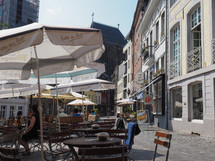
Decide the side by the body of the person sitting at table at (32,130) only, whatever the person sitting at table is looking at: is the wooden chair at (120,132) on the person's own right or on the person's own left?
on the person's own left

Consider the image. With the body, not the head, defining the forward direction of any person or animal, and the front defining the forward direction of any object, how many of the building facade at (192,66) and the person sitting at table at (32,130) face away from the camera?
0

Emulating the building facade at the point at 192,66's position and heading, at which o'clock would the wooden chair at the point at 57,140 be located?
The wooden chair is roughly at 11 o'clock from the building facade.

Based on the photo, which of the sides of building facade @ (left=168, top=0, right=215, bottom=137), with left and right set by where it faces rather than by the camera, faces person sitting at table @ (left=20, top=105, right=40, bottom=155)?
front

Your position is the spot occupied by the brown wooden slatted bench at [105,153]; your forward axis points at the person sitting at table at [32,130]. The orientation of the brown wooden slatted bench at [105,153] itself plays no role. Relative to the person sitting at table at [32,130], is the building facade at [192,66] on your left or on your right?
right

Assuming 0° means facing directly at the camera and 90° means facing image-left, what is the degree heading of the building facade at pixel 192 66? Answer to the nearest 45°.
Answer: approximately 45°

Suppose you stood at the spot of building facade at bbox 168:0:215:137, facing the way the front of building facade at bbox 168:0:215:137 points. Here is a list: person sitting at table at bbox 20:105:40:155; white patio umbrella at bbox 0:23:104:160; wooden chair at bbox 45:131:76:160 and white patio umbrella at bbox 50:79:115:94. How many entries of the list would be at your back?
0

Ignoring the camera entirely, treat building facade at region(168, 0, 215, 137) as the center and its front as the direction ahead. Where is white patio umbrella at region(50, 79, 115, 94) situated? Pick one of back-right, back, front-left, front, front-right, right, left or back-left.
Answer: front

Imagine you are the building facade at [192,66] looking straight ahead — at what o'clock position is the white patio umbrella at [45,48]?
The white patio umbrella is roughly at 11 o'clock from the building facade.
